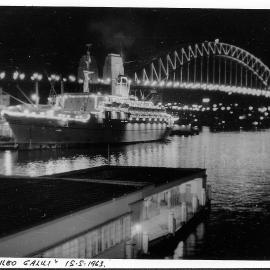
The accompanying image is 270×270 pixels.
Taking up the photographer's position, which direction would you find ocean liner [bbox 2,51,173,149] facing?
facing the viewer and to the left of the viewer

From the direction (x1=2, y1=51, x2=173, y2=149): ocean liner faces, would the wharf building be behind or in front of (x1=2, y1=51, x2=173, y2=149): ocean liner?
in front
